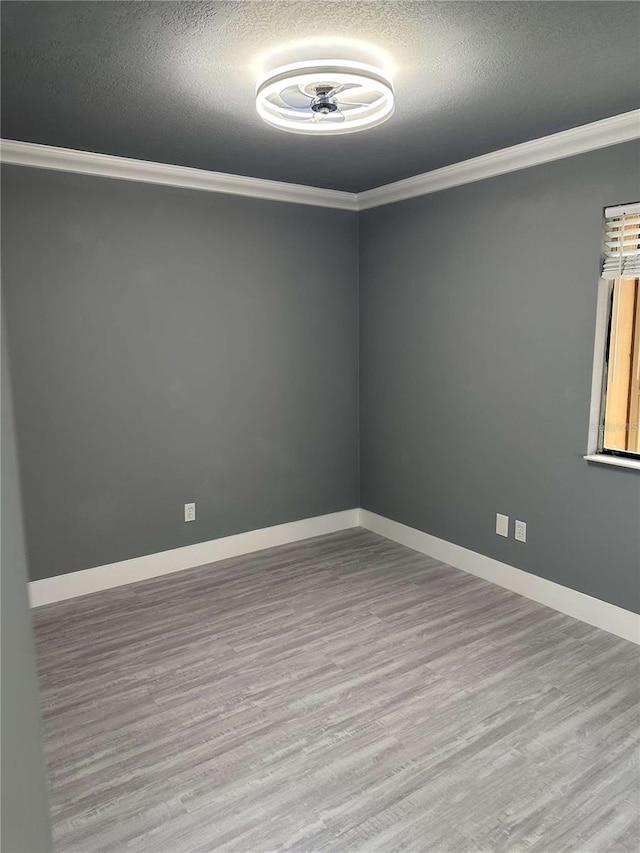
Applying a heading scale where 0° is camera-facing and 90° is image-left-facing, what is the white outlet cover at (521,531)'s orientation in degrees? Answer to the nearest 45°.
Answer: approximately 45°

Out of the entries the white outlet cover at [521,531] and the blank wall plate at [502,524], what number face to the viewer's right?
0

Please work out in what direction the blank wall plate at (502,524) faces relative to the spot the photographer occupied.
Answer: facing the viewer and to the left of the viewer
